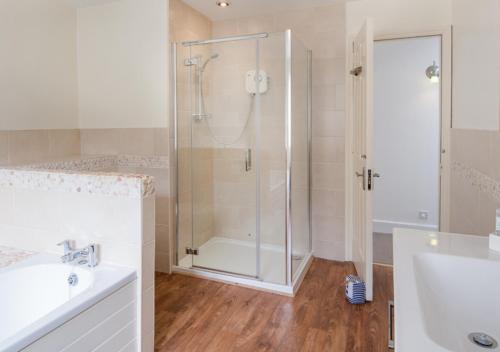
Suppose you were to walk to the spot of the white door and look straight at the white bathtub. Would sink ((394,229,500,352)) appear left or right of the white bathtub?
left

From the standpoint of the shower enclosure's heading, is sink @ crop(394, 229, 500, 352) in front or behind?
in front

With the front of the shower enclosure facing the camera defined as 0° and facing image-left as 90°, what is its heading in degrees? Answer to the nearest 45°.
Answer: approximately 0°

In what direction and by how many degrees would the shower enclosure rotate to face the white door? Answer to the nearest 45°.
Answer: approximately 45° to its left

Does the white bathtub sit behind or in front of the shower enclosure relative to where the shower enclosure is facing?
in front

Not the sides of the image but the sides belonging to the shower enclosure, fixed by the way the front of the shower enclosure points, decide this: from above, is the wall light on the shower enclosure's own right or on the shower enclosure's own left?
on the shower enclosure's own left
